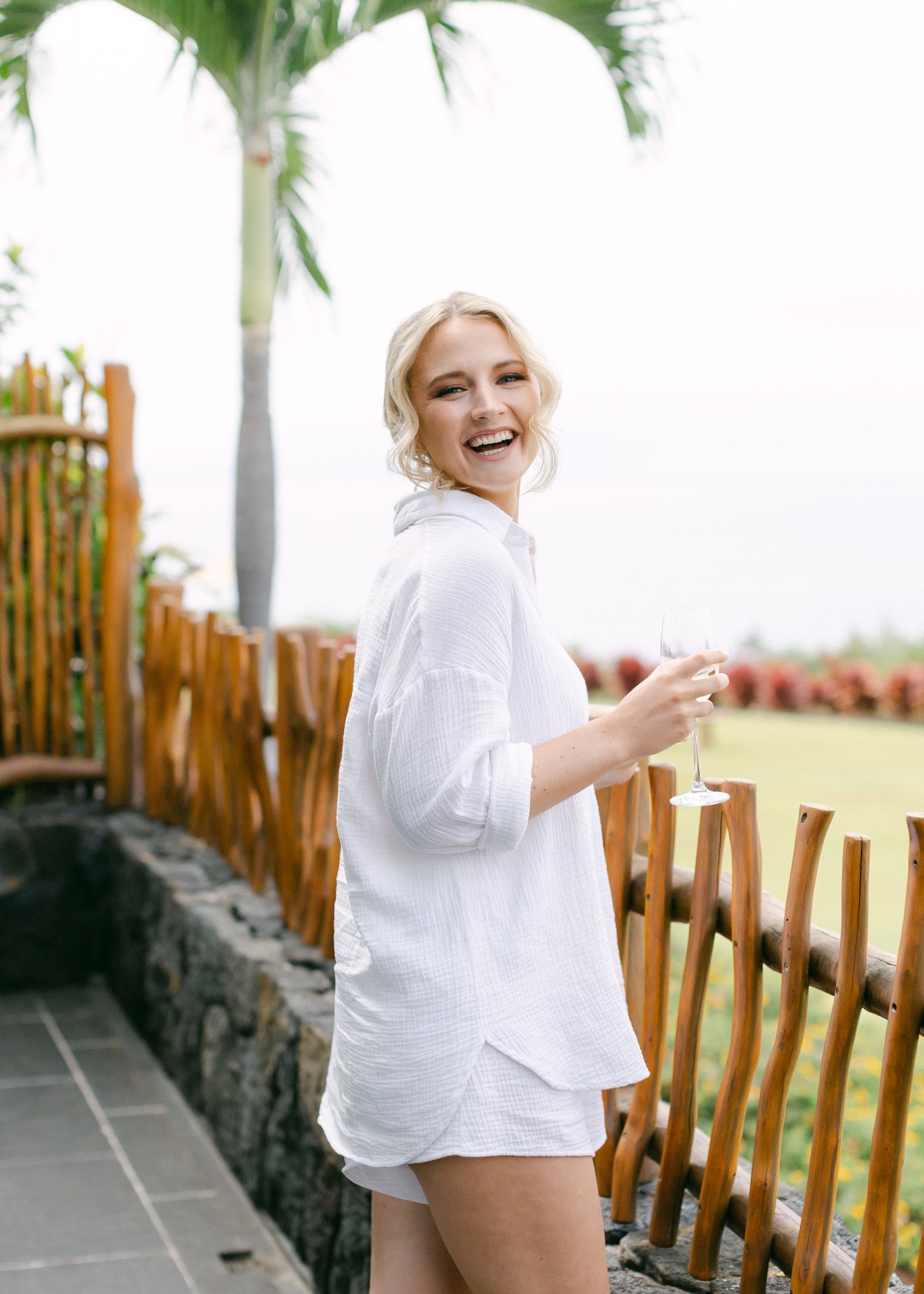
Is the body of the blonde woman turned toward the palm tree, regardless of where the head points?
no

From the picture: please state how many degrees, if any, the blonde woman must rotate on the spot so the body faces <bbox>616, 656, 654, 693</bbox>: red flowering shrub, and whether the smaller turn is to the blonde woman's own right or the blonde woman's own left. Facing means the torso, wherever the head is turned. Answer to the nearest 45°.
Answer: approximately 90° to the blonde woman's own left

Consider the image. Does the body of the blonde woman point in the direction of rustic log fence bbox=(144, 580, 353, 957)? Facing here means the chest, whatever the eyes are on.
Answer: no

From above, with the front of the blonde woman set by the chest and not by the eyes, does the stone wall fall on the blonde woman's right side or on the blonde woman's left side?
on the blonde woman's left side

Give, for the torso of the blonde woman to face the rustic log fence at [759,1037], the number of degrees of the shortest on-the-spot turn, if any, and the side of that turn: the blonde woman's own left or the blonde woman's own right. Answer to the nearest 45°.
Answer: approximately 45° to the blonde woman's own left

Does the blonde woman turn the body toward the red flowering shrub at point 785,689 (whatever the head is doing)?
no

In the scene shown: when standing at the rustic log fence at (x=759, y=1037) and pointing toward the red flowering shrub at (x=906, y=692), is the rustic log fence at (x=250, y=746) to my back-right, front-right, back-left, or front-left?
front-left

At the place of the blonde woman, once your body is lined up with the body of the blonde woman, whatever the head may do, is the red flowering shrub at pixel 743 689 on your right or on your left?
on your left

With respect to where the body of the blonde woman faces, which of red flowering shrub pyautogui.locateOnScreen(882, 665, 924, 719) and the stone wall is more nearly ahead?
the red flowering shrub

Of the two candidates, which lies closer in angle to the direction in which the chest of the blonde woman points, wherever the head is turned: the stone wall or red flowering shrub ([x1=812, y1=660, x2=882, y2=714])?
the red flowering shrub

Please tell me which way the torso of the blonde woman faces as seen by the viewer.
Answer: to the viewer's right
